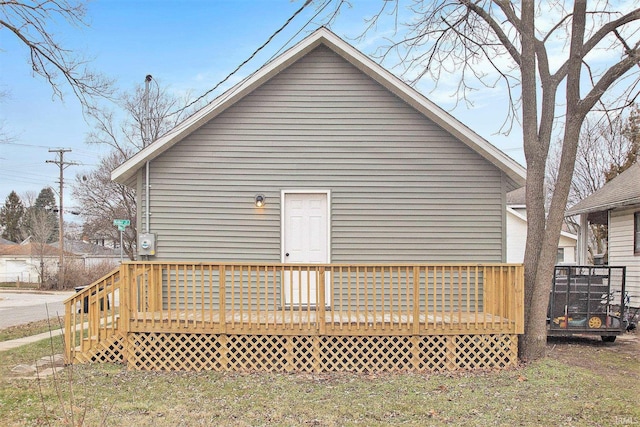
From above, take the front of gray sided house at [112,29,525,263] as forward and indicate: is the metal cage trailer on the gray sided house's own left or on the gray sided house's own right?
on the gray sided house's own left

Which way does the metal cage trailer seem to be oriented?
away from the camera

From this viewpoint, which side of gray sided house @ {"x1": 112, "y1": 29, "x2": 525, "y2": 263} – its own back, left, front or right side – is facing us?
front

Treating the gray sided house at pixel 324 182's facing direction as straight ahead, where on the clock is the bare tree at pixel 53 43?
The bare tree is roughly at 3 o'clock from the gray sided house.

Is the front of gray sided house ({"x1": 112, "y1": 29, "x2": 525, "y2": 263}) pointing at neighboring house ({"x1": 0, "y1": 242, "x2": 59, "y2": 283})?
no

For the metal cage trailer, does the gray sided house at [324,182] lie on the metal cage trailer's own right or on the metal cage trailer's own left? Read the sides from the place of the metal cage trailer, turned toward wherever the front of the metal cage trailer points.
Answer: on the metal cage trailer's own left

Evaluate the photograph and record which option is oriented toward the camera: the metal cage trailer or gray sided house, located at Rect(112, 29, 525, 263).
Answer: the gray sided house

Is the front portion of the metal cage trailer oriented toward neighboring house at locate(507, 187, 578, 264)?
yes
